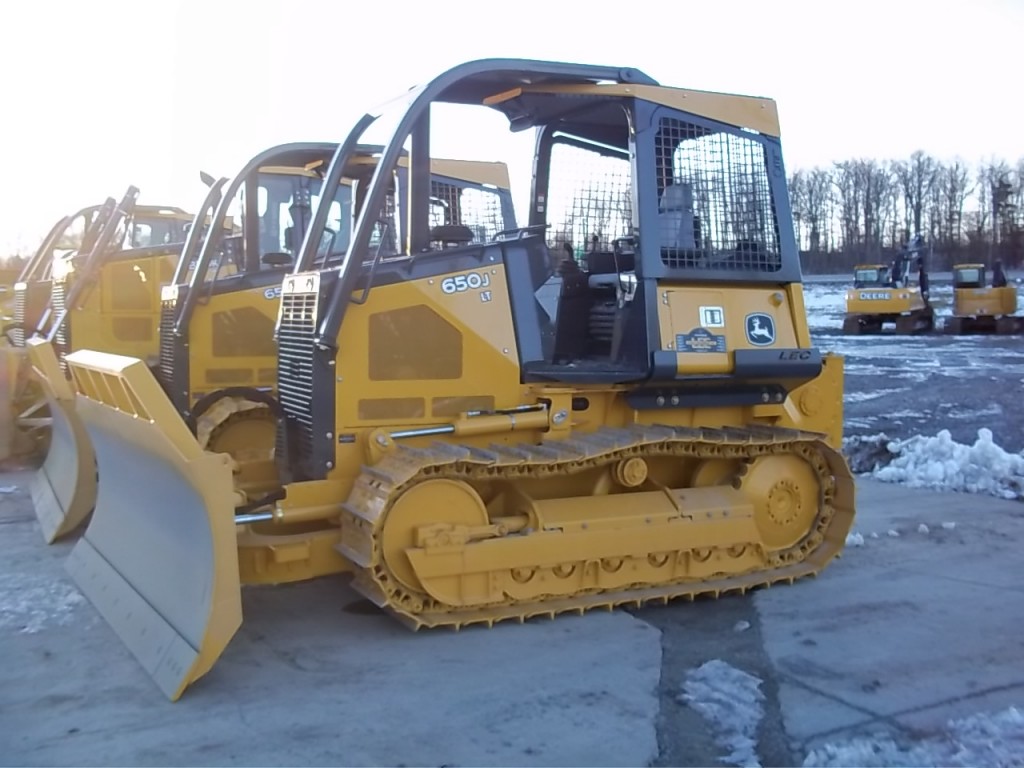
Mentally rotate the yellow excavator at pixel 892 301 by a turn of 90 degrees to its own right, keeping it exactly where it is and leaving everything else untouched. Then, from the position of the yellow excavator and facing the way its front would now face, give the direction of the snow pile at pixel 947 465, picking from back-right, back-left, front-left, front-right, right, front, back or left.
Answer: front-right

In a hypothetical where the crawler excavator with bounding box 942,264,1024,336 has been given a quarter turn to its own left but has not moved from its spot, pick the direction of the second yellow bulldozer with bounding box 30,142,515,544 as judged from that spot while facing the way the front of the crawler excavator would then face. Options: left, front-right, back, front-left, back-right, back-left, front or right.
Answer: left

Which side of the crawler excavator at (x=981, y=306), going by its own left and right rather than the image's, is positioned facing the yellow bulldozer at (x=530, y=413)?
back

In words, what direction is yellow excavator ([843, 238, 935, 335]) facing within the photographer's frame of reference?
facing away from the viewer and to the right of the viewer

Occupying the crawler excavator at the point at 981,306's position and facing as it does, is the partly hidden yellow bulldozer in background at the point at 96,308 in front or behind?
behind

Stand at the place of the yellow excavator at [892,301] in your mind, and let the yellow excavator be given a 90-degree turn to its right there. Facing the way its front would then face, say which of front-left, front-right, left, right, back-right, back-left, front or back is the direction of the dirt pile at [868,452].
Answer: front-right

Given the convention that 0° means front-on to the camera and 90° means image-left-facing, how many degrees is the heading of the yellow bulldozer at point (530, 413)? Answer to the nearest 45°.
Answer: approximately 45°
